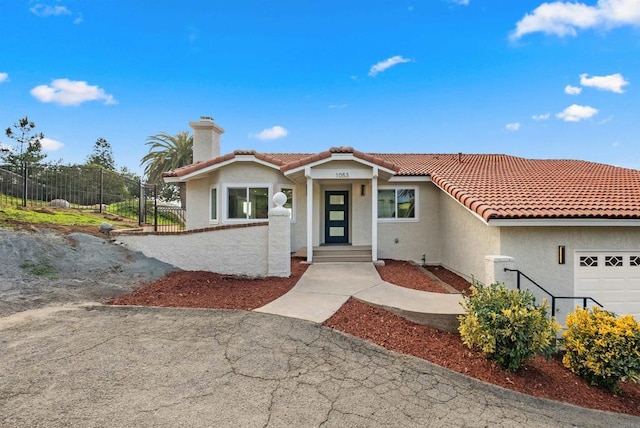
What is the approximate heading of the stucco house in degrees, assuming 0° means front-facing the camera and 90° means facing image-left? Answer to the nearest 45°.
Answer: approximately 0°

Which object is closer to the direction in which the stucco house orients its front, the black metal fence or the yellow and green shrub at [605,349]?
the yellow and green shrub

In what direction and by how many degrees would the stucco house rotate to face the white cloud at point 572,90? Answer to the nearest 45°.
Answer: approximately 135° to its left

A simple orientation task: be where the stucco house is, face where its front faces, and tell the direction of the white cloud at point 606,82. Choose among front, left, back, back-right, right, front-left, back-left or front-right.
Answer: back-left

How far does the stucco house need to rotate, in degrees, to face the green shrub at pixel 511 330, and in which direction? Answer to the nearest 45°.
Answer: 0° — it already faces it

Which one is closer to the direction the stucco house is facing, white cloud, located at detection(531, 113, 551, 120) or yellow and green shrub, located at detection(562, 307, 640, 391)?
the yellow and green shrub

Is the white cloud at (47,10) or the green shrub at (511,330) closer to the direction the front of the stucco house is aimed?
the green shrub

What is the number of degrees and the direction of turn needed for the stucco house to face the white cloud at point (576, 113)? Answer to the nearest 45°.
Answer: approximately 135° to its left
